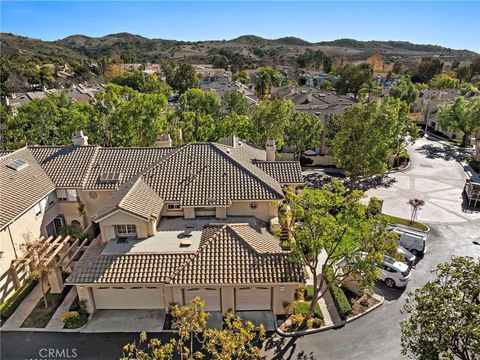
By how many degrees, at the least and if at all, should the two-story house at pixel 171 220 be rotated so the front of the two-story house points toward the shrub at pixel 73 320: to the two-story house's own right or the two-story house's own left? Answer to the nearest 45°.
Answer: approximately 45° to the two-story house's own right

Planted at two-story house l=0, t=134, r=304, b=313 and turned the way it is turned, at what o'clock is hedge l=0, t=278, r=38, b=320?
The hedge is roughly at 3 o'clock from the two-story house.

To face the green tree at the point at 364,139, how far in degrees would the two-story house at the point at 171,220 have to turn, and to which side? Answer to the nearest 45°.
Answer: approximately 90° to its left

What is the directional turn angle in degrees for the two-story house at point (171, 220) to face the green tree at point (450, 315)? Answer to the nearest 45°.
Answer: approximately 45° to its left

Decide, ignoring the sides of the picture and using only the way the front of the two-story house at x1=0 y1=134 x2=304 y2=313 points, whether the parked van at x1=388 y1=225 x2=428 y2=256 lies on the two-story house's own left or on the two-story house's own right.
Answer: on the two-story house's own left

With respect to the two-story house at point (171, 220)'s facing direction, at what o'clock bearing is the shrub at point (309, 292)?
The shrub is roughly at 10 o'clock from the two-story house.

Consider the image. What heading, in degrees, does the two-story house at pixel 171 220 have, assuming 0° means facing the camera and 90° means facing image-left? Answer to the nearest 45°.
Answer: approximately 0°
